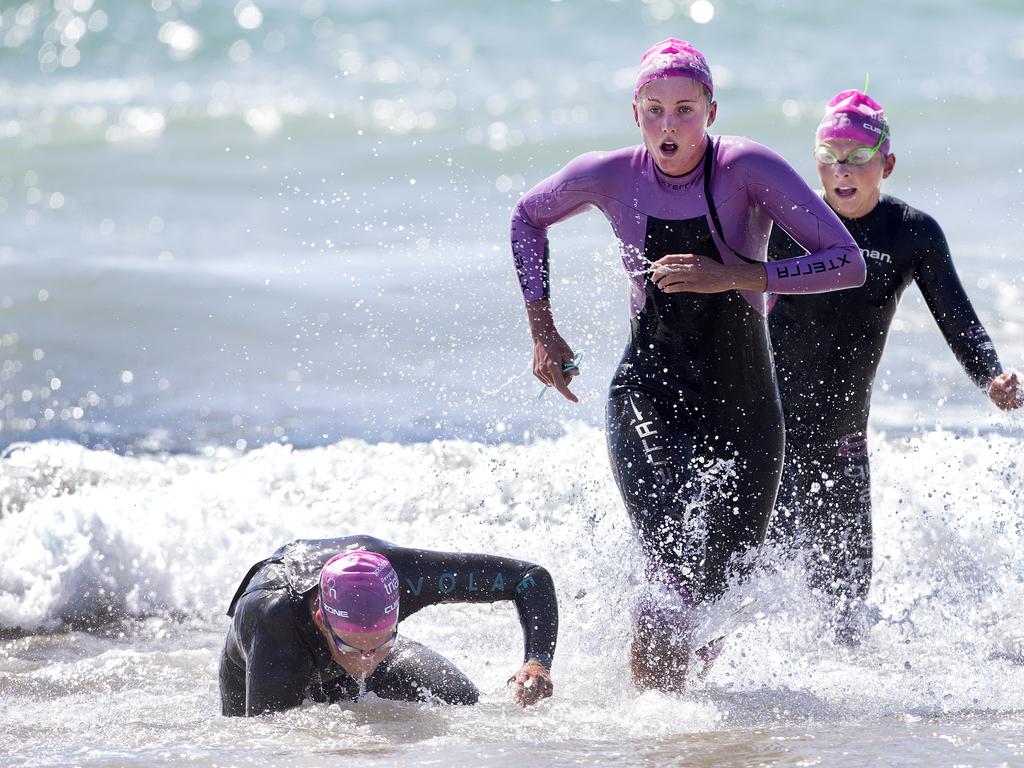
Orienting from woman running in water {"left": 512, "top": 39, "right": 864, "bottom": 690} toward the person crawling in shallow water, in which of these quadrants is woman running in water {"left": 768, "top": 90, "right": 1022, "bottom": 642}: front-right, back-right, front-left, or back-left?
back-right

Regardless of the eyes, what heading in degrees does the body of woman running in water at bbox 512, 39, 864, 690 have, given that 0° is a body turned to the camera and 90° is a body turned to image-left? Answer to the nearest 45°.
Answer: approximately 0°

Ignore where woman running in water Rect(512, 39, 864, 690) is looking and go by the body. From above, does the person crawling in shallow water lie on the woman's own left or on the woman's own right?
on the woman's own right

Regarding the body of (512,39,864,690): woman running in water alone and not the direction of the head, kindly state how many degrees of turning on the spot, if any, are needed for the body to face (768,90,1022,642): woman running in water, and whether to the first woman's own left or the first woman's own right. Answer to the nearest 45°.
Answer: approximately 135° to the first woman's own left

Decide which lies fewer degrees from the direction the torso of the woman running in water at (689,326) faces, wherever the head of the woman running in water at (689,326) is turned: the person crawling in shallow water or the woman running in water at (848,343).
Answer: the person crawling in shallow water
